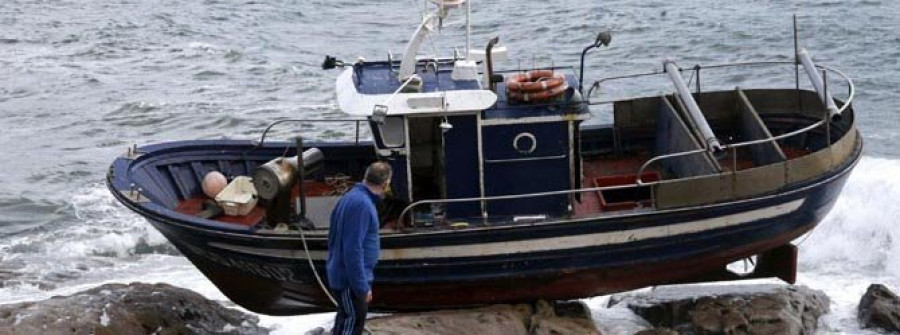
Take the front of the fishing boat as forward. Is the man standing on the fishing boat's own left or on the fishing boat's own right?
on the fishing boat's own left

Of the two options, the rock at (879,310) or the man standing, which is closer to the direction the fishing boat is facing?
the man standing

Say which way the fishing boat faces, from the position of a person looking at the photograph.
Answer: facing to the left of the viewer

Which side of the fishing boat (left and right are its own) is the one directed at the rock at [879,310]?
back

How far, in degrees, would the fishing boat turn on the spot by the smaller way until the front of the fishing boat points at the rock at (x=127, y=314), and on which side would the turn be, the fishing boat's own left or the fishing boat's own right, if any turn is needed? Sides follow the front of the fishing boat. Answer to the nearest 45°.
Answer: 0° — it already faces it
